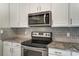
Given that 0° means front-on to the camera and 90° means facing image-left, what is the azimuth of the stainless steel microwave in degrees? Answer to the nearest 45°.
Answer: approximately 45°

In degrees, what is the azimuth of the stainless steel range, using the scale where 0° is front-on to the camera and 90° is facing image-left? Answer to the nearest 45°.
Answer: approximately 45°

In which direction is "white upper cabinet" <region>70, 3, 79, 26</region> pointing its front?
toward the camera

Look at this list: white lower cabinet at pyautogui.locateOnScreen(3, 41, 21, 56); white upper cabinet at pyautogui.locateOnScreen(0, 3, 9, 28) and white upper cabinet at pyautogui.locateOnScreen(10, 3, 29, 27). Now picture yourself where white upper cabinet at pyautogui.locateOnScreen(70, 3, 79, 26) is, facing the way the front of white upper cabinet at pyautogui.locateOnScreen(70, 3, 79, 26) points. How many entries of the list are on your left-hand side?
0

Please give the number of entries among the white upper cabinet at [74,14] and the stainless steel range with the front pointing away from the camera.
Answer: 0

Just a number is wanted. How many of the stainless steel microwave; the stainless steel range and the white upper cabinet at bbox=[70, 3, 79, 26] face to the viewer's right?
0

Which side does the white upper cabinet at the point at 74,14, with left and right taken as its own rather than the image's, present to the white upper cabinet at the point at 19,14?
right

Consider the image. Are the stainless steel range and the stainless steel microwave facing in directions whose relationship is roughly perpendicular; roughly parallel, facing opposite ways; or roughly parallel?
roughly parallel
